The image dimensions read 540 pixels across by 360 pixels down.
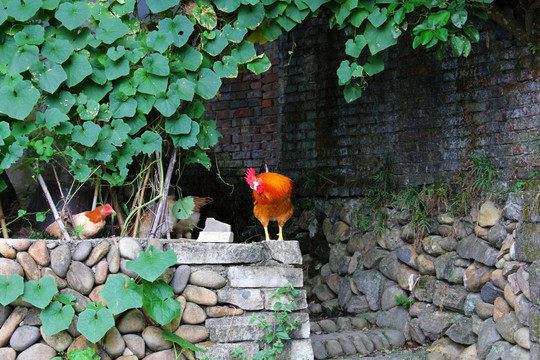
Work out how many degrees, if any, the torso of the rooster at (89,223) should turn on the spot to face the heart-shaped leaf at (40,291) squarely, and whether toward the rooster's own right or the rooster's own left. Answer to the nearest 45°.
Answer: approximately 135° to the rooster's own right

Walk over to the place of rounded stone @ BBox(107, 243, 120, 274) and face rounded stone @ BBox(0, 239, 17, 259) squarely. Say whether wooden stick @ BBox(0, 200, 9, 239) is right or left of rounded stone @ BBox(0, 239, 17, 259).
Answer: right

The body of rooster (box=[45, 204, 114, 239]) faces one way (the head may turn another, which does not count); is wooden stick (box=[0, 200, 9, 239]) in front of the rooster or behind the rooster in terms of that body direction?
behind

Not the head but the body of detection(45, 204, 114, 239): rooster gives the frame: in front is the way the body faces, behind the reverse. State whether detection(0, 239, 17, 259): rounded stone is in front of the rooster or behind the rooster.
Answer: behind

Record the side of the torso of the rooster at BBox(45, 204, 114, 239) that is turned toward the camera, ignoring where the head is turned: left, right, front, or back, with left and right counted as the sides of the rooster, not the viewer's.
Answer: right

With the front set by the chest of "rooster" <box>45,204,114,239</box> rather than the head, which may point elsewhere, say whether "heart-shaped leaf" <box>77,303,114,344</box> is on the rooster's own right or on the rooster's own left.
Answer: on the rooster's own right

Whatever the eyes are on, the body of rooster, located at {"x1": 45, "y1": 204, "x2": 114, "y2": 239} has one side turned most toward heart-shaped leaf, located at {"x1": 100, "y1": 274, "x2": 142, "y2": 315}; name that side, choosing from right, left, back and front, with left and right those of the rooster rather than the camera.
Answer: right
